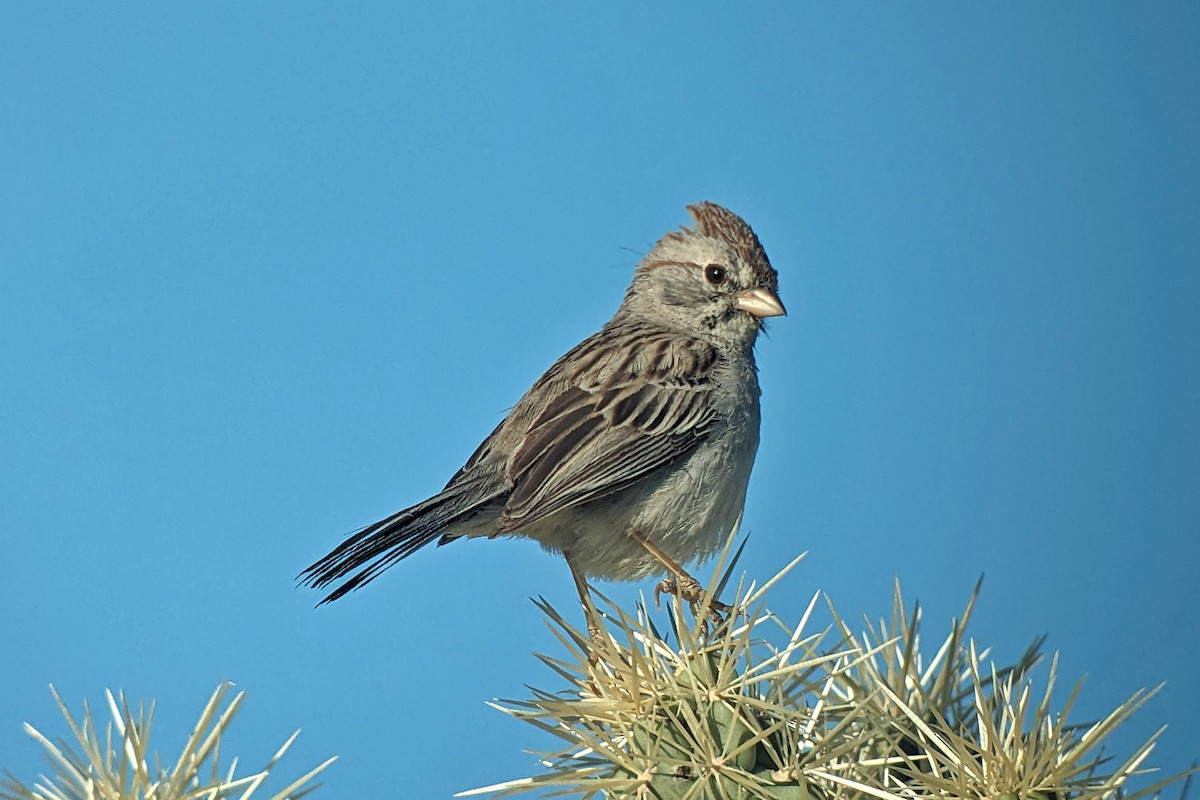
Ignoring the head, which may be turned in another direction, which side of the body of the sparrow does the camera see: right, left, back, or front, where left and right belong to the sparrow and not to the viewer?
right
